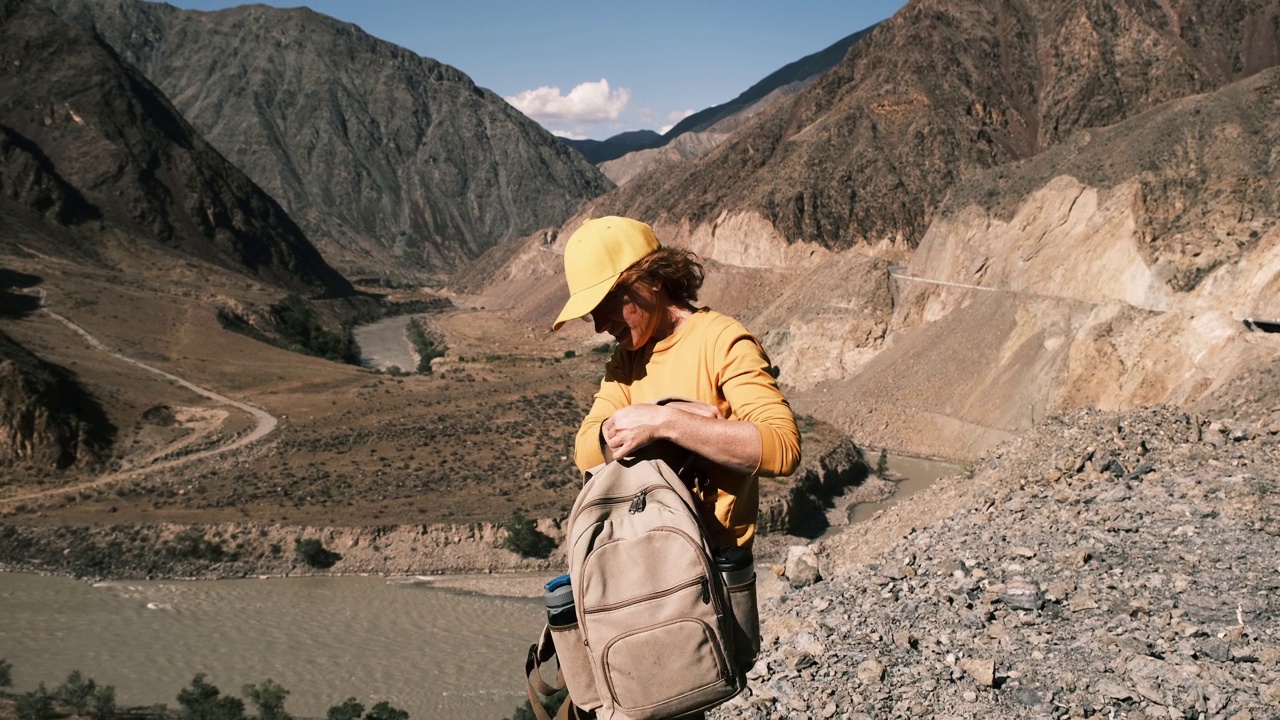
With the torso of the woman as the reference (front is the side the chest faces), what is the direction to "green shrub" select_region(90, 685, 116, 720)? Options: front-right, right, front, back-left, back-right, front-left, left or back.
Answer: right

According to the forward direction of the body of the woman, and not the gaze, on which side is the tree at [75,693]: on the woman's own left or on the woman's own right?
on the woman's own right

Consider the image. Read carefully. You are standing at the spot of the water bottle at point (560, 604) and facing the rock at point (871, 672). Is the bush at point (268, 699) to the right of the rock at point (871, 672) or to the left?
left

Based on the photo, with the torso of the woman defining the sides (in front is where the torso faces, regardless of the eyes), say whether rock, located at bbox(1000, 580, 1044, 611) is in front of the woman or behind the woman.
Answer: behind

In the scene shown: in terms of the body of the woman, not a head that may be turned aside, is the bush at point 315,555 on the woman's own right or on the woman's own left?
on the woman's own right

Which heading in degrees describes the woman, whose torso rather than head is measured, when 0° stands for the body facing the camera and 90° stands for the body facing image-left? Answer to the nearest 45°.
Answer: approximately 45°
